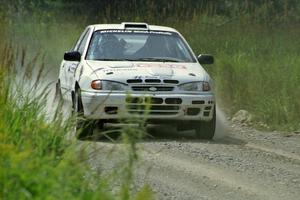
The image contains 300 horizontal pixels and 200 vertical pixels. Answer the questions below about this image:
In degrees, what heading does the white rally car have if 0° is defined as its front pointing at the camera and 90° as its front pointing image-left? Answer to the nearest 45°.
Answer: approximately 0°
